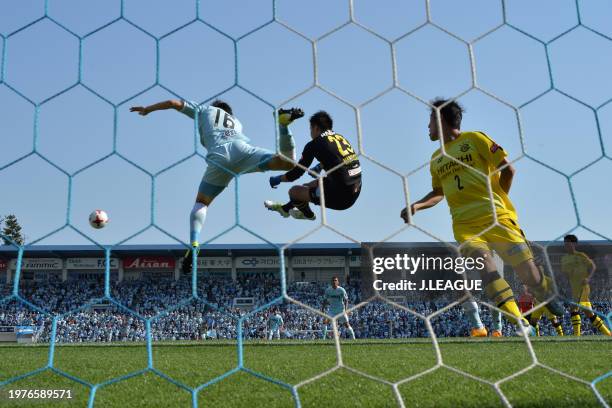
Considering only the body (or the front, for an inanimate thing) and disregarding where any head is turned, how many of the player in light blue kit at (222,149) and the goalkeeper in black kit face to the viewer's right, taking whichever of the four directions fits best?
0

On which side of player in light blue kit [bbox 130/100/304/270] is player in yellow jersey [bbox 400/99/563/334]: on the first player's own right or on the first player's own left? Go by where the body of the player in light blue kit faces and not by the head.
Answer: on the first player's own right

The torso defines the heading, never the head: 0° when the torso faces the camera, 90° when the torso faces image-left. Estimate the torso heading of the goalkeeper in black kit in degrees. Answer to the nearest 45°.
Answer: approximately 135°

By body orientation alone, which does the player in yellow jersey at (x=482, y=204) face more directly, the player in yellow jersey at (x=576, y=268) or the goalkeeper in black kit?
the goalkeeper in black kit

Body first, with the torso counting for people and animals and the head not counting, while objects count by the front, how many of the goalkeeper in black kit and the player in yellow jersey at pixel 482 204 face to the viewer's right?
0

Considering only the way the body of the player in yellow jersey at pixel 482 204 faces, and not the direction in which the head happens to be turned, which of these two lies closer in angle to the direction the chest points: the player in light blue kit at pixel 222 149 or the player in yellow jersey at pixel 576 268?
the player in light blue kit

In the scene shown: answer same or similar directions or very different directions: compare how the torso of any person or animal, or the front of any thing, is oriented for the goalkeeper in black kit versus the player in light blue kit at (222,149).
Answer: same or similar directions

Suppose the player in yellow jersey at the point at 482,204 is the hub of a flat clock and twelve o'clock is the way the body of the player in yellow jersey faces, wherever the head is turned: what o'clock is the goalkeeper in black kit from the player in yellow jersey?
The goalkeeper in black kit is roughly at 2 o'clock from the player in yellow jersey.

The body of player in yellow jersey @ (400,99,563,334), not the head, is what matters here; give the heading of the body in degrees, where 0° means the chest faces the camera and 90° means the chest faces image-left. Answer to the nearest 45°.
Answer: approximately 45°

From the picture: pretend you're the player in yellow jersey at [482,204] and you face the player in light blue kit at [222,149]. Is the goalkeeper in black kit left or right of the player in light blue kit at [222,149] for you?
right

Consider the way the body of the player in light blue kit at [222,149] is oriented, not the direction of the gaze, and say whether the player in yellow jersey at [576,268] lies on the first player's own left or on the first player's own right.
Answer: on the first player's own right
